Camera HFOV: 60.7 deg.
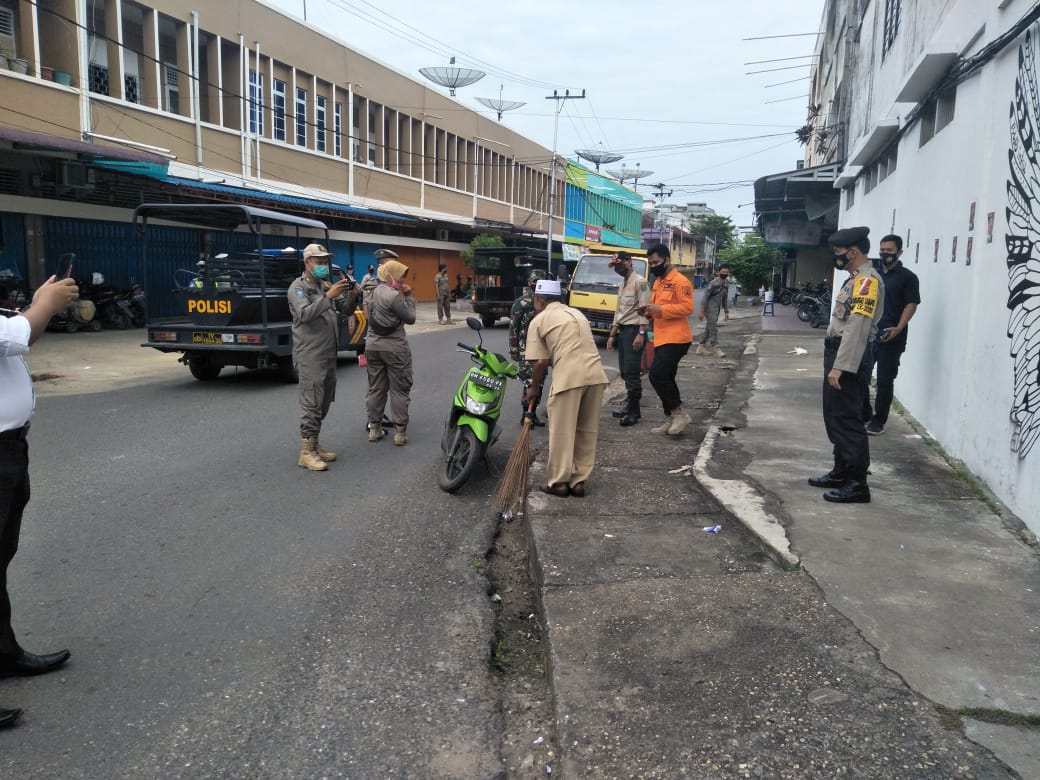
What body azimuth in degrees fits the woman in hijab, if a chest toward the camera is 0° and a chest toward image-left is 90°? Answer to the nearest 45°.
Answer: approximately 225°

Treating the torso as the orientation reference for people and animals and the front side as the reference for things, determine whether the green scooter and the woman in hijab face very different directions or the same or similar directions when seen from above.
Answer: very different directions

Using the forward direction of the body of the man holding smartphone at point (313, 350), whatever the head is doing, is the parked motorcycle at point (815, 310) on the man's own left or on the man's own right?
on the man's own left

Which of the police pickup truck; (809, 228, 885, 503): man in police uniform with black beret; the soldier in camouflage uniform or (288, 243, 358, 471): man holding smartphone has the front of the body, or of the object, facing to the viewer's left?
the man in police uniform with black beret

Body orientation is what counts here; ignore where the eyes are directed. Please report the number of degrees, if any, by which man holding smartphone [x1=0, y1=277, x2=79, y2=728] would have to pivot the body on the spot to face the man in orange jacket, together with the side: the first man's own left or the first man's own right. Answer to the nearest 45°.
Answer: approximately 45° to the first man's own left

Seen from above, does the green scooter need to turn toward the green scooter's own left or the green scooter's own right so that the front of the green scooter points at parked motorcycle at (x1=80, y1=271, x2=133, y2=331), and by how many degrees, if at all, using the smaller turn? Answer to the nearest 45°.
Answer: approximately 90° to the green scooter's own right

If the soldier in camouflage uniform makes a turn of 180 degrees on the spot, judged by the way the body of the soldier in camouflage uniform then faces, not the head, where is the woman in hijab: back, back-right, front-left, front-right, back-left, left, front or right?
front-left

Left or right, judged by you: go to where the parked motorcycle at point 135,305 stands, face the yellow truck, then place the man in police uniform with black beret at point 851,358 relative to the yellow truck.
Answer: right

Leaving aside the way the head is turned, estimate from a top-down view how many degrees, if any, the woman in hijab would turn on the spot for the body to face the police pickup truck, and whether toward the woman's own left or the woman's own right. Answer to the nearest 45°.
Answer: approximately 90° to the woman's own left

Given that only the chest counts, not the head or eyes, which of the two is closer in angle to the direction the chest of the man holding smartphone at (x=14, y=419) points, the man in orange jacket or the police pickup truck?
the man in orange jacket

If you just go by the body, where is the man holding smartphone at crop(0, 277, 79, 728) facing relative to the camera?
to the viewer's right

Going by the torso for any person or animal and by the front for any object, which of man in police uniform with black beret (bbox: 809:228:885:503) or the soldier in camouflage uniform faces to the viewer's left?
the man in police uniform with black beret
